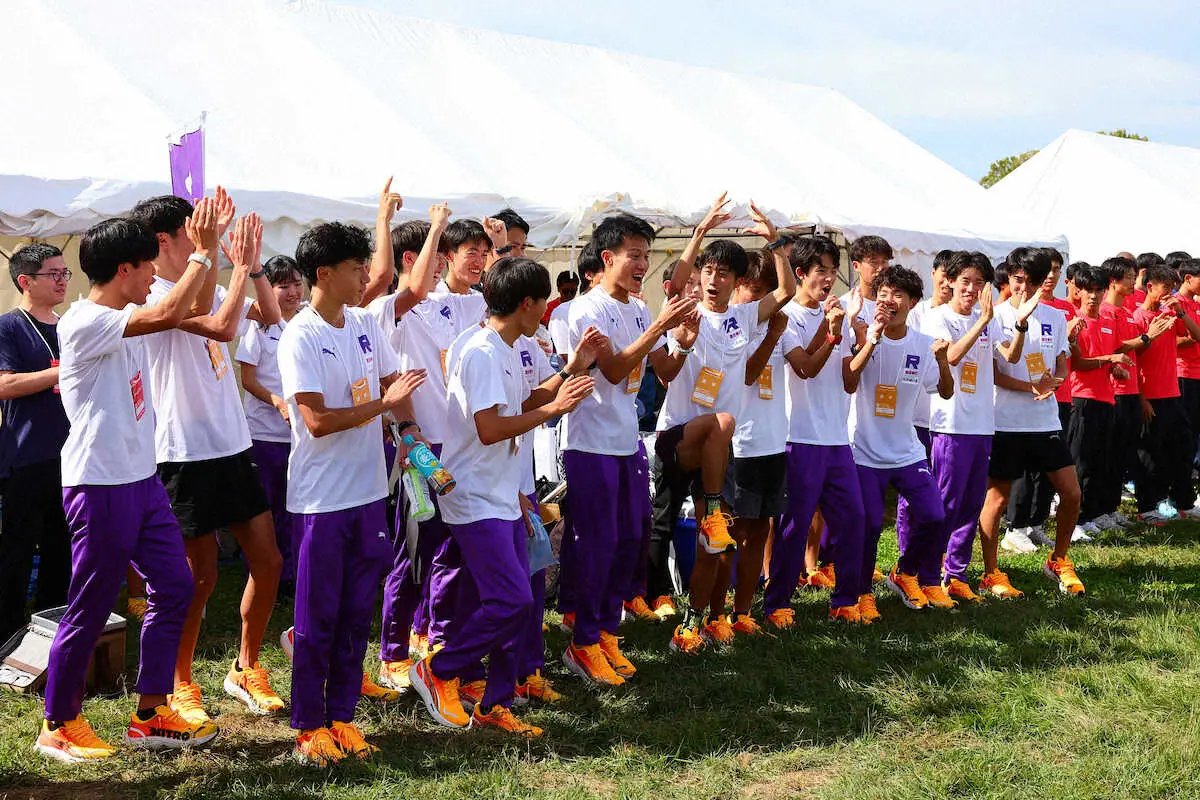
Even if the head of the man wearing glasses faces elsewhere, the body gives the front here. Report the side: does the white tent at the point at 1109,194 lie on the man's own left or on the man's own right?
on the man's own left

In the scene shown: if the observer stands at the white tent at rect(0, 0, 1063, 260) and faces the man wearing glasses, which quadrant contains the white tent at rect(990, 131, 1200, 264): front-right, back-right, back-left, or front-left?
back-left

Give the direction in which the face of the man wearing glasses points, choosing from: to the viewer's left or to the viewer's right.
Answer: to the viewer's right

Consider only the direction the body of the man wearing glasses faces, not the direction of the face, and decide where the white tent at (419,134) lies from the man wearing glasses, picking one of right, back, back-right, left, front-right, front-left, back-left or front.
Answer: left
